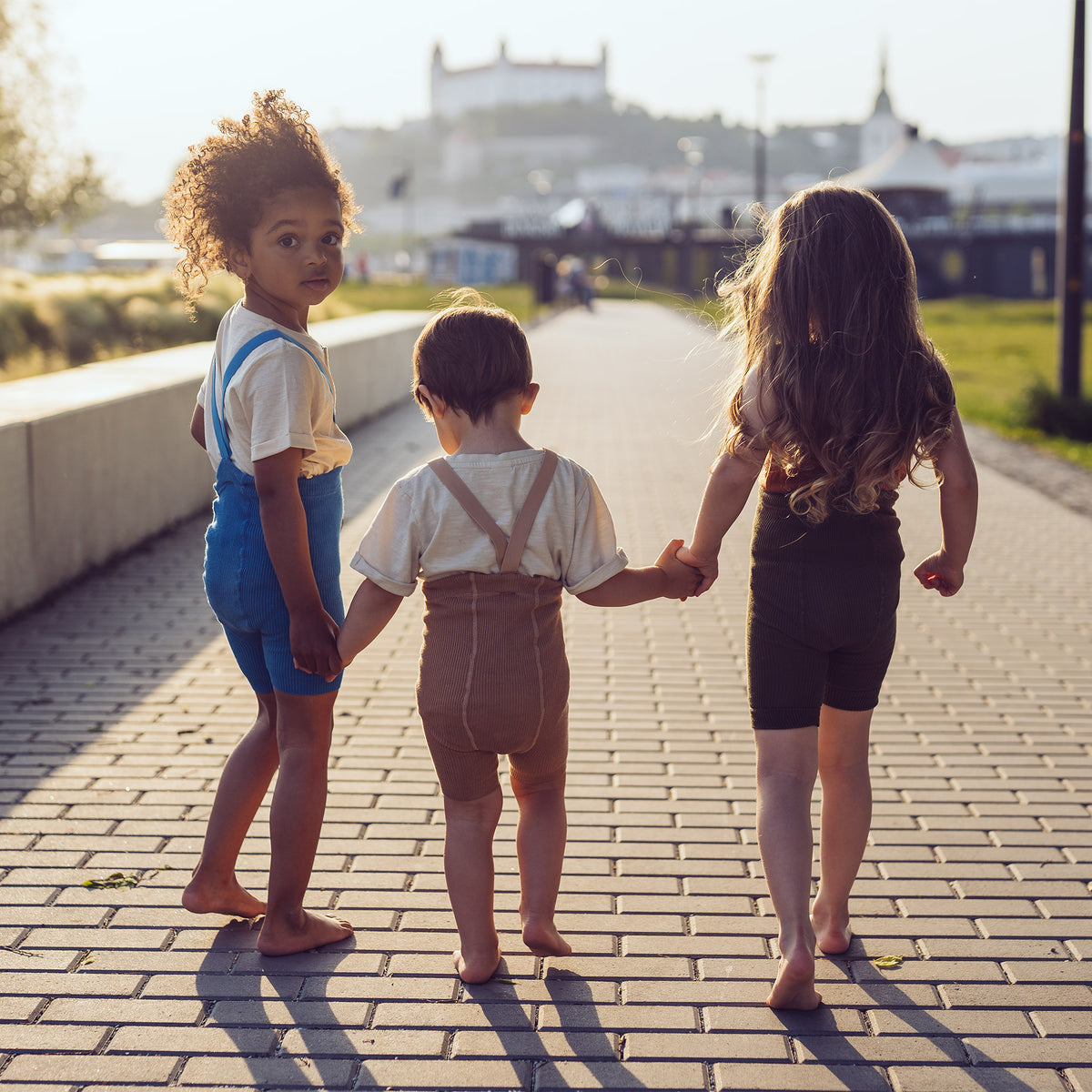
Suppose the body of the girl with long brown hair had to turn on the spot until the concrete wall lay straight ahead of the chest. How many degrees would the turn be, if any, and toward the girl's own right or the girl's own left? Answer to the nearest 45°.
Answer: approximately 45° to the girl's own left

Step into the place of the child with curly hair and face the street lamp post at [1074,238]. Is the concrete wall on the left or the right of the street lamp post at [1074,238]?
left

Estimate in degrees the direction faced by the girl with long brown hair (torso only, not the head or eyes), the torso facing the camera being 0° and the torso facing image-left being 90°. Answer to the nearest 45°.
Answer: approximately 180°

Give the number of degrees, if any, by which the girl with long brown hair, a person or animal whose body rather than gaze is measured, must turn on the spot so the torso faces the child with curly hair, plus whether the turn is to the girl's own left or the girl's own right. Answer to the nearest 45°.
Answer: approximately 90° to the girl's own left

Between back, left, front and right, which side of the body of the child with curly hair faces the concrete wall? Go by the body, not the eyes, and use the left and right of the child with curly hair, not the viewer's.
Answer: left

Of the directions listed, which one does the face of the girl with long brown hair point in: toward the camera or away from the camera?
away from the camera
